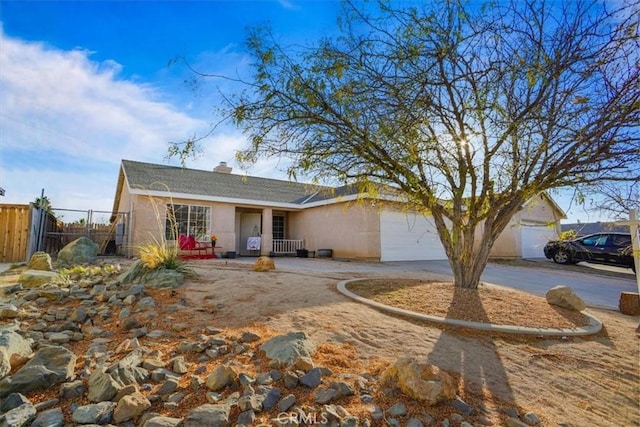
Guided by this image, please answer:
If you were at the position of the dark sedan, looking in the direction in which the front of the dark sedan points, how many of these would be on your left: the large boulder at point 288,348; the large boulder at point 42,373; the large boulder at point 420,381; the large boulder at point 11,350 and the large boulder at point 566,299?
5

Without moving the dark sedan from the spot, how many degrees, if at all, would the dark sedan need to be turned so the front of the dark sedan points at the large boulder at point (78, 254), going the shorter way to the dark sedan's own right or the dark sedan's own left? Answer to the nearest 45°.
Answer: approximately 45° to the dark sedan's own left

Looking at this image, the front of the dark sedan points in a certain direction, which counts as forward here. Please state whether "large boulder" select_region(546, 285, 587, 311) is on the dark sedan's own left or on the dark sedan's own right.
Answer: on the dark sedan's own left

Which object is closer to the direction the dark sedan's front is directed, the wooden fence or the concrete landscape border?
the wooden fence

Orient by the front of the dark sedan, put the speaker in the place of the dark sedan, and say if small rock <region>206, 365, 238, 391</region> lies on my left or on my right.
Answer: on my left

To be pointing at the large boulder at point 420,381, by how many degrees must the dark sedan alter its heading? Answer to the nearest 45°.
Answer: approximately 90° to its left

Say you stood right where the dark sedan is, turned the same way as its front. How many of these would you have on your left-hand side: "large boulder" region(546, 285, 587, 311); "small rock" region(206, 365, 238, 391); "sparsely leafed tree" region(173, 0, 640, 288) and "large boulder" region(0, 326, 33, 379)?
4

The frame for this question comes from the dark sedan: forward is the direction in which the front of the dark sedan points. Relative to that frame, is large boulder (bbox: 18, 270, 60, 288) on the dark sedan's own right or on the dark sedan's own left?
on the dark sedan's own left

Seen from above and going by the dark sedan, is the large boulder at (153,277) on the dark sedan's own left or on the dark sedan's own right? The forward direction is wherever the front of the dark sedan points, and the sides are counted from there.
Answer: on the dark sedan's own left

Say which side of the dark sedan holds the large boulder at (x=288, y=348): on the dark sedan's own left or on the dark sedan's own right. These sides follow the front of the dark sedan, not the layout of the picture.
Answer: on the dark sedan's own left

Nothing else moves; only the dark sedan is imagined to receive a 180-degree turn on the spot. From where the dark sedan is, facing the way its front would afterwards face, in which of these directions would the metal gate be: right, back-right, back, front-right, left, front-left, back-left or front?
back-right

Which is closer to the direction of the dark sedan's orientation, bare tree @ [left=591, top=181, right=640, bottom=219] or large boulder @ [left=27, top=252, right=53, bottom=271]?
the large boulder

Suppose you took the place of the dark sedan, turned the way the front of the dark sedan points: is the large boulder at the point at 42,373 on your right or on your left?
on your left

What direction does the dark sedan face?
to the viewer's left
